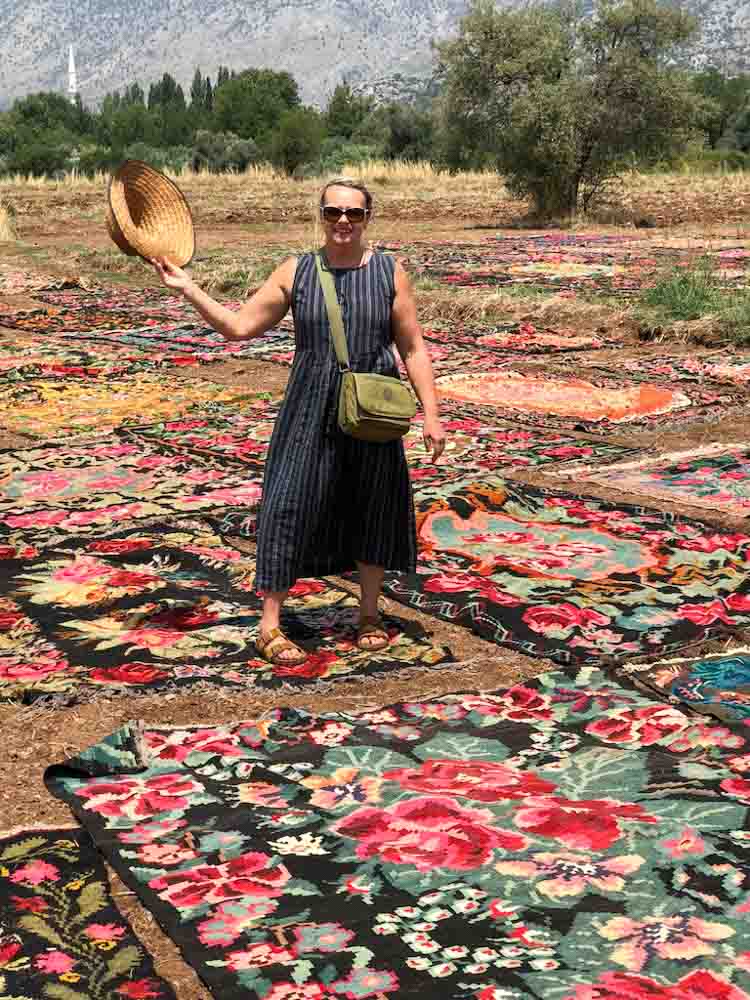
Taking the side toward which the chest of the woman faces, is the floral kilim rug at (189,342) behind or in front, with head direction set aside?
behind

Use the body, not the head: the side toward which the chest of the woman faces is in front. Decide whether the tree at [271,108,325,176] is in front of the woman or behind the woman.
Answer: behind

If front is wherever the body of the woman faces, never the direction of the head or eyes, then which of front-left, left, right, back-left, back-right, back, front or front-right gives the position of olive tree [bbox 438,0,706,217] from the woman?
back

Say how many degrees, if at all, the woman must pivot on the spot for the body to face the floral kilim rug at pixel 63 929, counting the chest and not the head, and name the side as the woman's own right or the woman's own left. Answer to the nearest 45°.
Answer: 0° — they already face it

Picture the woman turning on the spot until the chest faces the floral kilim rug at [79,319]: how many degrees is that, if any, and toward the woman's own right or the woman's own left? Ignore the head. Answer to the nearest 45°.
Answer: approximately 180°

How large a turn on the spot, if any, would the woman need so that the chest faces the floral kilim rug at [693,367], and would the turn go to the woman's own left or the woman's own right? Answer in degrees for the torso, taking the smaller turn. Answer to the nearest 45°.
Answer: approximately 135° to the woman's own left

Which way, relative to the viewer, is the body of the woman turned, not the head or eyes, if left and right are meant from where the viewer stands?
facing the viewer

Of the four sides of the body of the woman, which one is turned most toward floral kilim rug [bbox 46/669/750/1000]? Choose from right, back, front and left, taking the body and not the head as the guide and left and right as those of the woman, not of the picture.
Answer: front

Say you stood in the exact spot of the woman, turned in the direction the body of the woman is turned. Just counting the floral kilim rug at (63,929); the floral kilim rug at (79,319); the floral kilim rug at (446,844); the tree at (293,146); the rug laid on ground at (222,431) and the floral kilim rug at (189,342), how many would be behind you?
4

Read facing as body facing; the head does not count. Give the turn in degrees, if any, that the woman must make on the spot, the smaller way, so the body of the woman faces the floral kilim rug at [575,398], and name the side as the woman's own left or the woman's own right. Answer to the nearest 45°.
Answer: approximately 180°

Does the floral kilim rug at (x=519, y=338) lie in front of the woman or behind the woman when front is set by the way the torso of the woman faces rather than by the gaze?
behind

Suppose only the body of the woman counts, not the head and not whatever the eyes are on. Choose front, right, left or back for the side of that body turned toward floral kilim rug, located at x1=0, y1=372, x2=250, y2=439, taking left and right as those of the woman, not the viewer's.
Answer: back

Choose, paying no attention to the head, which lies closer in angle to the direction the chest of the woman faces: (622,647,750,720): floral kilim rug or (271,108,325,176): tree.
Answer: the floral kilim rug
